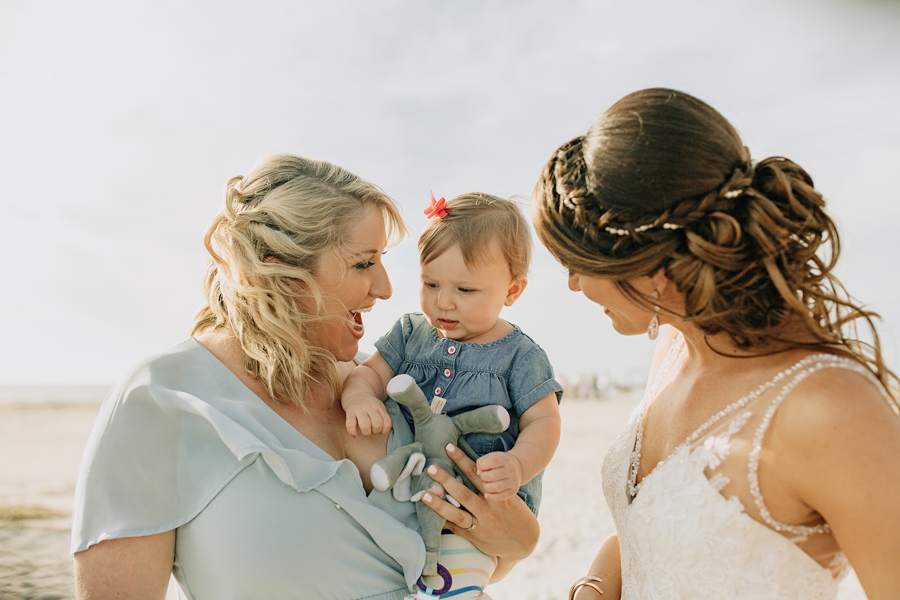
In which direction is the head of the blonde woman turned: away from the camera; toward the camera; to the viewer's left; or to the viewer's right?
to the viewer's right

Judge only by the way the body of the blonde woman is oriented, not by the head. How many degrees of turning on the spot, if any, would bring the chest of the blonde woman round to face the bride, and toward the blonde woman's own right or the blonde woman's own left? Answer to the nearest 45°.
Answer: approximately 45° to the blonde woman's own left

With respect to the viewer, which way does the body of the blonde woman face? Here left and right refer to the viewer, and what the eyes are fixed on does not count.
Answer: facing the viewer and to the right of the viewer
